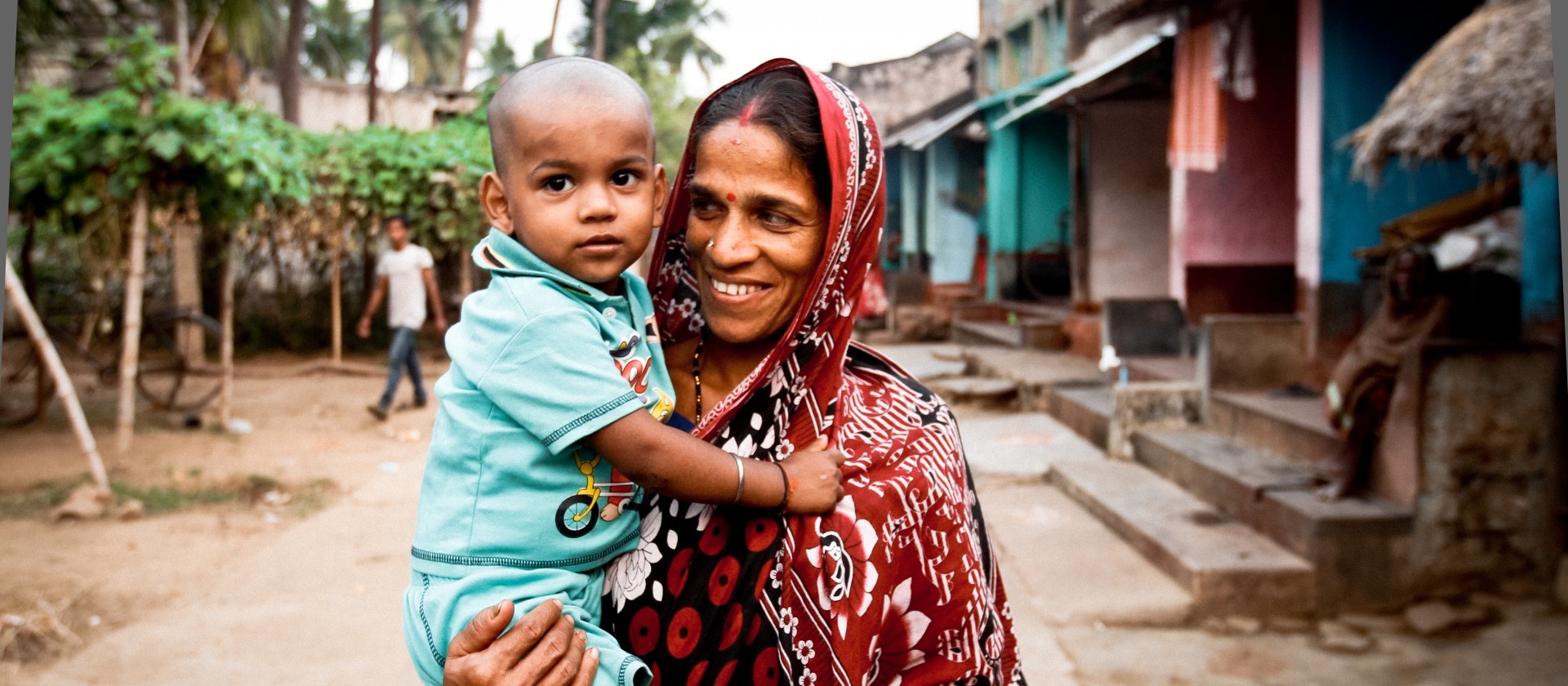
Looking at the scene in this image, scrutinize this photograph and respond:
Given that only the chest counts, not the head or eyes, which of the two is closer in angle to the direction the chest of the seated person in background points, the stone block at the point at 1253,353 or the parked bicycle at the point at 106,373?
the parked bicycle

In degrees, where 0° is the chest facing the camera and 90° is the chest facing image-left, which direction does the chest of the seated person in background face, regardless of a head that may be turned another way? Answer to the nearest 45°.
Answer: approximately 45°

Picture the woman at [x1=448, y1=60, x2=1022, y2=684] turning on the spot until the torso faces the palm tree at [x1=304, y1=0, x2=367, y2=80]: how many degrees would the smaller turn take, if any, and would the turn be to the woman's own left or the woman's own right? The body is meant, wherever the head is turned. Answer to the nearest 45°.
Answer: approximately 135° to the woman's own right

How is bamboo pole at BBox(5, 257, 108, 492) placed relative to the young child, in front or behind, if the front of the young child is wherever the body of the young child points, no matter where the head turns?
behind

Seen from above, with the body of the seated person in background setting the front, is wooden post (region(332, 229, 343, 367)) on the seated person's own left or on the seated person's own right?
on the seated person's own right

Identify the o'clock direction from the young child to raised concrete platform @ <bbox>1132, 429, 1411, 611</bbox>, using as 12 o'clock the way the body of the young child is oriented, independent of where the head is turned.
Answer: The raised concrete platform is roughly at 9 o'clock from the young child.

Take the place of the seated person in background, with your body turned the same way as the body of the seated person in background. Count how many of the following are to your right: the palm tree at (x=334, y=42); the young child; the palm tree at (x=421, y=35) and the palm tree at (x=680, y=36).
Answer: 3
